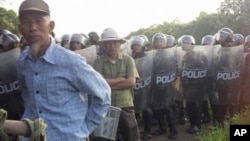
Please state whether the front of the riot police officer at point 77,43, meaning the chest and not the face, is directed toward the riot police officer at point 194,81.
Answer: no

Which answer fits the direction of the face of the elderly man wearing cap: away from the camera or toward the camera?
toward the camera

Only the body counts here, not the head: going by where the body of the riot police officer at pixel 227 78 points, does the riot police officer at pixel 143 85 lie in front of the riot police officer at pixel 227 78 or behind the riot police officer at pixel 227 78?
in front

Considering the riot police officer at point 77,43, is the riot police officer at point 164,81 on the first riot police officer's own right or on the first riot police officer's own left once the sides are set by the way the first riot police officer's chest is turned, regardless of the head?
on the first riot police officer's own left

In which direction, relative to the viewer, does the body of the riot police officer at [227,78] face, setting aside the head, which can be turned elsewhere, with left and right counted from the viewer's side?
facing the viewer and to the left of the viewer

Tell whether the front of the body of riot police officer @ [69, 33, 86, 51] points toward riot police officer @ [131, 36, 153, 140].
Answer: no

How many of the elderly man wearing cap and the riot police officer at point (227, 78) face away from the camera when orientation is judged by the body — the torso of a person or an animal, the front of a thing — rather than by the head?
0

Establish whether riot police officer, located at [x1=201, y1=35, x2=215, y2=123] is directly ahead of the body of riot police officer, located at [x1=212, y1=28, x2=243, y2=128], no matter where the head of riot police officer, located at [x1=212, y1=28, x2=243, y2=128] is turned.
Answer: no

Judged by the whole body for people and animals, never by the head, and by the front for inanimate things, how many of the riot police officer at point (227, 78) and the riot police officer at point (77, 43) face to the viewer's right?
0

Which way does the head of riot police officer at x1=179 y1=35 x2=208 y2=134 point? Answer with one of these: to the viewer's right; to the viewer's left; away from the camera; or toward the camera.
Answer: toward the camera
